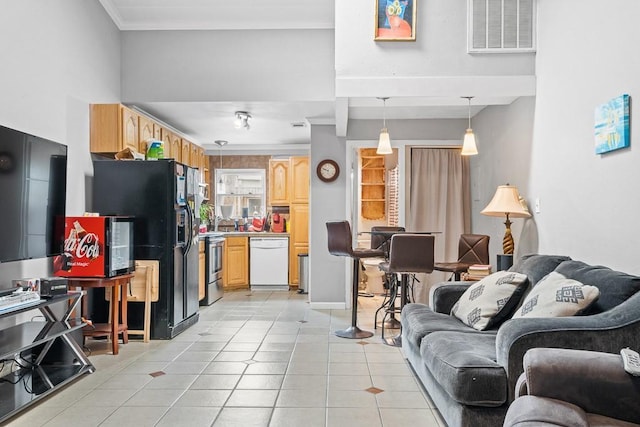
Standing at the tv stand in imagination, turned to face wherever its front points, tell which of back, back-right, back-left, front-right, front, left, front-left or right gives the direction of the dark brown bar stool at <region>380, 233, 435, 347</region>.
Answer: front-left

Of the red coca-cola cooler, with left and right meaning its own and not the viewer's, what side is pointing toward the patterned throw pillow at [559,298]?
front

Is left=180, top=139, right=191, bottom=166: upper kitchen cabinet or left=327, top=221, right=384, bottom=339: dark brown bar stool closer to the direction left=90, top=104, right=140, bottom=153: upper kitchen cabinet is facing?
the dark brown bar stool

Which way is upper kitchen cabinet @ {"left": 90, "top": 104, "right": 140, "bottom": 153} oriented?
to the viewer's right

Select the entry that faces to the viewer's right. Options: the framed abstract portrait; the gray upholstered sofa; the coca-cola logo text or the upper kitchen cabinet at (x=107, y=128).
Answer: the upper kitchen cabinet

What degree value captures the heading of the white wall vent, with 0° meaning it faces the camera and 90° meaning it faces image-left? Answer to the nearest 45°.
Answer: approximately 0°

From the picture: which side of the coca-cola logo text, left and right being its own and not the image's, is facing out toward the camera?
front

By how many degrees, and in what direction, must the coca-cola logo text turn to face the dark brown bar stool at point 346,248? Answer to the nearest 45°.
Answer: approximately 90° to its left

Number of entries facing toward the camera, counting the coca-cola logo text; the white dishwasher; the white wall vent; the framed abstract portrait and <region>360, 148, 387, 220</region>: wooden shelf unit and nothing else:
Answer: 5

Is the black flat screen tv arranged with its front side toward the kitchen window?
no

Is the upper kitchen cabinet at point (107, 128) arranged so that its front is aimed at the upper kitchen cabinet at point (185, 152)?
no

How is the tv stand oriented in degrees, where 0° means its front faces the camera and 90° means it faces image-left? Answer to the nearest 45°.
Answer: approximately 315°

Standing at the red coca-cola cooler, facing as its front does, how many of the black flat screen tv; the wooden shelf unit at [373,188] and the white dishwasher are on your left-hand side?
2

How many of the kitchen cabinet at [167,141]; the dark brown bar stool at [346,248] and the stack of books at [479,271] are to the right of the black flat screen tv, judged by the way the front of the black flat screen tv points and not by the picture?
0

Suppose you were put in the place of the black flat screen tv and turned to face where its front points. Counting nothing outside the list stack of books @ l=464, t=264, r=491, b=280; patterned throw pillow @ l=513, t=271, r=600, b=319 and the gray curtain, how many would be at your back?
0

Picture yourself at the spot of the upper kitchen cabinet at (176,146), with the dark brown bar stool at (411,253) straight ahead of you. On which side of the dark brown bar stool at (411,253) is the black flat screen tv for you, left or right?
right

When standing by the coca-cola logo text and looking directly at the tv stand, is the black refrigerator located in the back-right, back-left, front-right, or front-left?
back-left

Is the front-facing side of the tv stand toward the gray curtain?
no

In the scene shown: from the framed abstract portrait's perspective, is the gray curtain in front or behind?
behind

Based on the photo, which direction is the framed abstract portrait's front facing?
toward the camera
